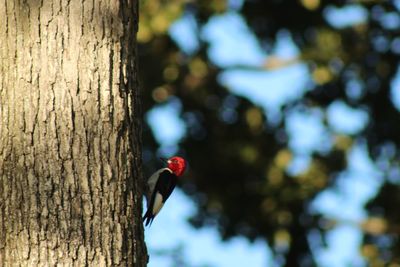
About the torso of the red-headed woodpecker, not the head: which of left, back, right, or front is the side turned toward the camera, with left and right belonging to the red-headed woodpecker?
left
